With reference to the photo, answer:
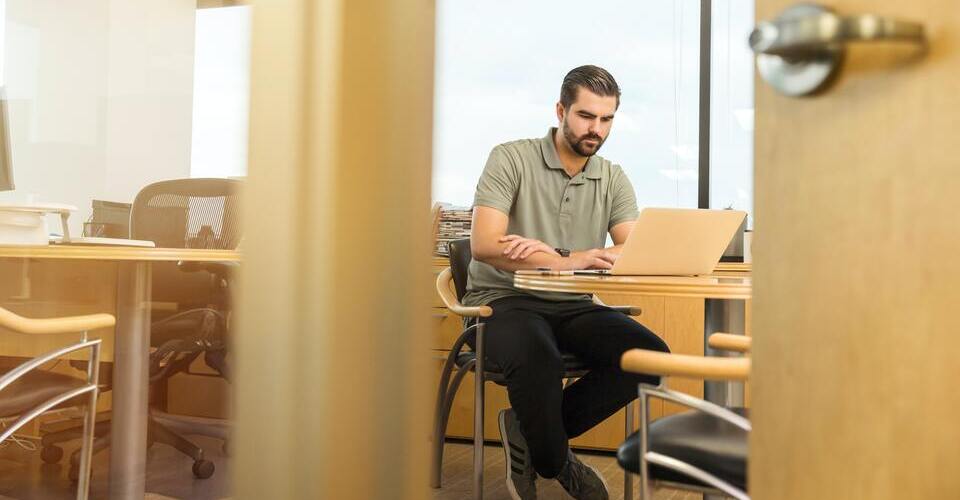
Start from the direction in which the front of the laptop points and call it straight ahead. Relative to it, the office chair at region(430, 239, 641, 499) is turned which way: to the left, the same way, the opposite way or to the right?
the opposite way

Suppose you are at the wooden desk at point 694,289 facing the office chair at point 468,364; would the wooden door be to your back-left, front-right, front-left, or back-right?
back-left

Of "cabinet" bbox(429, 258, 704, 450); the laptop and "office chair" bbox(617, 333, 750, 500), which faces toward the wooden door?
the cabinet

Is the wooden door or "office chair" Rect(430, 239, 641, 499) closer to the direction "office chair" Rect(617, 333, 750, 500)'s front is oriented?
the office chair

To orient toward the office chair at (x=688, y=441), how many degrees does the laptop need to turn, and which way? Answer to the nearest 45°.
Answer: approximately 135° to its left

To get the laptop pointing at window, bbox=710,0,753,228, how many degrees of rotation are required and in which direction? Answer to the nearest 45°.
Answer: approximately 45° to its right

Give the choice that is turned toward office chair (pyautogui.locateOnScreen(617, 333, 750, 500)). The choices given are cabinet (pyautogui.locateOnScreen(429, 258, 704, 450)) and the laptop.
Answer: the cabinet

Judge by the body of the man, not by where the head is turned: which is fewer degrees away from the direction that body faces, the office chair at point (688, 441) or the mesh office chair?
the office chair
